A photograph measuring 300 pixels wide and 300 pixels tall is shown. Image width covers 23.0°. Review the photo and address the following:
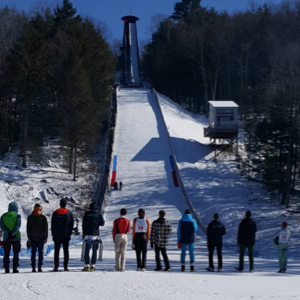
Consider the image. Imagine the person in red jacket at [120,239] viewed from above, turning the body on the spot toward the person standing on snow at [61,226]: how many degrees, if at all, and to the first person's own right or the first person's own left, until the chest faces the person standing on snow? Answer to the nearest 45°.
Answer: approximately 90° to the first person's own left

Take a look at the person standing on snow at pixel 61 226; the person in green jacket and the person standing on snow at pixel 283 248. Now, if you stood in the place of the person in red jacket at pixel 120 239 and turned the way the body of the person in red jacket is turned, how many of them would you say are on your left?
2

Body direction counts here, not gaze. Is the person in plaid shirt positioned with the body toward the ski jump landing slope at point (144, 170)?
yes

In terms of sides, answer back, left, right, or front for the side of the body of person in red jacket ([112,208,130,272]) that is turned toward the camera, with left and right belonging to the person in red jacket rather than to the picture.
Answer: back

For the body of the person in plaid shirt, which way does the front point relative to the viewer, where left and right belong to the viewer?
facing away from the viewer

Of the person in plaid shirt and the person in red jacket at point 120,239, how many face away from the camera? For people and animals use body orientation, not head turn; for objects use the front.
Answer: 2

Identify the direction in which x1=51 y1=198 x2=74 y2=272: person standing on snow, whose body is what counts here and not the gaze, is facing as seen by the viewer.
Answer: away from the camera
